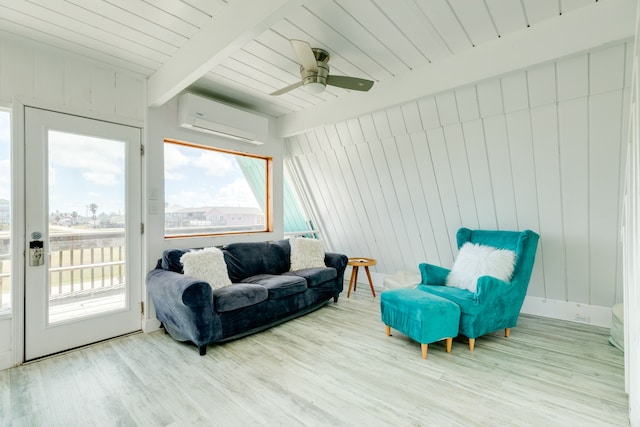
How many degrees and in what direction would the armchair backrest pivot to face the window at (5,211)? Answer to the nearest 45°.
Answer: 0° — it already faces it

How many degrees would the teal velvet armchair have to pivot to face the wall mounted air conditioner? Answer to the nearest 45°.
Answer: approximately 45° to its right

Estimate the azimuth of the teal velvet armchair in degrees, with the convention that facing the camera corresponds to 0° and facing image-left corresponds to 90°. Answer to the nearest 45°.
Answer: approximately 45°

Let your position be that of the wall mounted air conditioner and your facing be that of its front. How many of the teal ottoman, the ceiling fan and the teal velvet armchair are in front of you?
3

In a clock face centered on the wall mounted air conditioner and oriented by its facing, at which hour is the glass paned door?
The glass paned door is roughly at 4 o'clock from the wall mounted air conditioner.

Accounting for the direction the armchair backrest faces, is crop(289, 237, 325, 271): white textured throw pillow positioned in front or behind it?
in front

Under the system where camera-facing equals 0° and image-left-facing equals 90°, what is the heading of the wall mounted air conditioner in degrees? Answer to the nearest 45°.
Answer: approximately 315°
